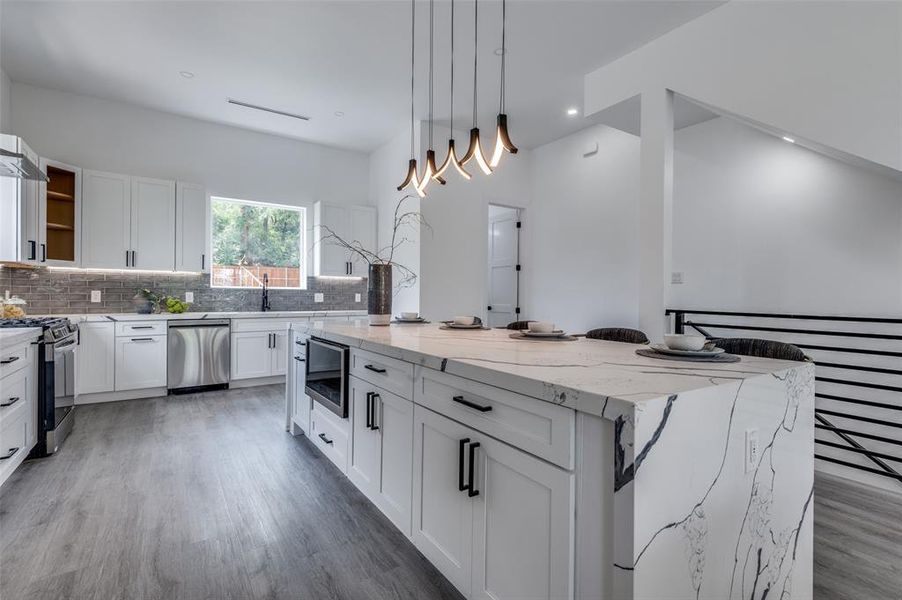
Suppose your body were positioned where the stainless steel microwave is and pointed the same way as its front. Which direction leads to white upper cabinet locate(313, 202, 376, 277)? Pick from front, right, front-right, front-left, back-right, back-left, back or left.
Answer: back-right

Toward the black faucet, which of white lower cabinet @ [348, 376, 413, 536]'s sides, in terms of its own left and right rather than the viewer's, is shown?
right

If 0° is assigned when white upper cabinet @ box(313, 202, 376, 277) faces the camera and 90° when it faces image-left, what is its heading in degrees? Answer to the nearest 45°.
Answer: approximately 0°

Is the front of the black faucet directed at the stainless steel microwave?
yes

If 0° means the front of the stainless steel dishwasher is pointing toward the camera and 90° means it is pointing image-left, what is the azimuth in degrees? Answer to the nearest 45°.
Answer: approximately 0°

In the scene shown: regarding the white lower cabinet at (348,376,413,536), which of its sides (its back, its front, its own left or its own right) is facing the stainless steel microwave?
right

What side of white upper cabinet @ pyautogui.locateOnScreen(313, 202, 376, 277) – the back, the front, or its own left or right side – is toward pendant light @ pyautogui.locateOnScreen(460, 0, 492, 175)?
front

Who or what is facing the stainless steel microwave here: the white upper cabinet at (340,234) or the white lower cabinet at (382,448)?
the white upper cabinet

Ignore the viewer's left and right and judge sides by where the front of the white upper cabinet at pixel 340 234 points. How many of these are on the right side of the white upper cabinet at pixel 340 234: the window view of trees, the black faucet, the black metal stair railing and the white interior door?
2

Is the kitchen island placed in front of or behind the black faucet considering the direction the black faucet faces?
in front

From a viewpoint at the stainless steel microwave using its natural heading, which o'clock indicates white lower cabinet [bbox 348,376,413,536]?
The white lower cabinet is roughly at 10 o'clock from the stainless steel microwave.
